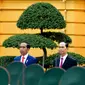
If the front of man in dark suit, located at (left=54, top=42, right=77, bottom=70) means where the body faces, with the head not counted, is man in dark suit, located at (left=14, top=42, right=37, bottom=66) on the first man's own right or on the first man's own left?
on the first man's own right

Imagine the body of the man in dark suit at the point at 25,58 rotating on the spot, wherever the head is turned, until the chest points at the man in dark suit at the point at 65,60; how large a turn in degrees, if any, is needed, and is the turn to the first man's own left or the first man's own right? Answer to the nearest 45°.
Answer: approximately 90° to the first man's own left

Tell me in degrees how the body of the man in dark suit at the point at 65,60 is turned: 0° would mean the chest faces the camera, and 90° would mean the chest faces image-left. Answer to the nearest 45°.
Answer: approximately 45°
